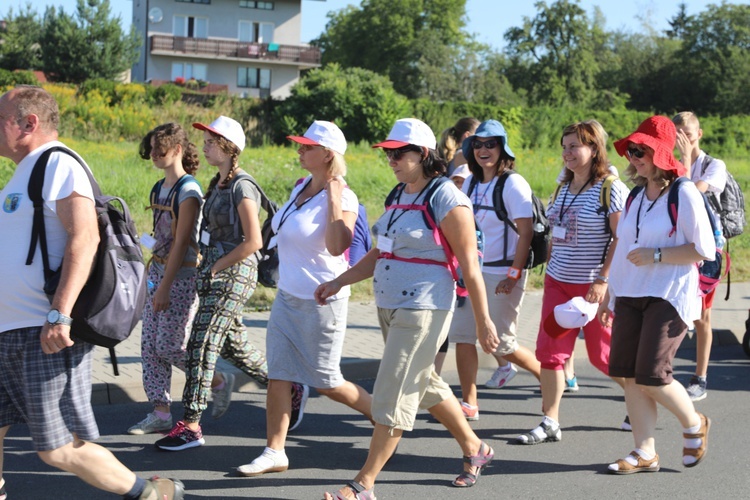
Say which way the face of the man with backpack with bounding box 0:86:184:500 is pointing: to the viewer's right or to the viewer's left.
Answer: to the viewer's left

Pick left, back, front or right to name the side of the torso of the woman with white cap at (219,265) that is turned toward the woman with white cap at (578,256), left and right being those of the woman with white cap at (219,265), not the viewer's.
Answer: back

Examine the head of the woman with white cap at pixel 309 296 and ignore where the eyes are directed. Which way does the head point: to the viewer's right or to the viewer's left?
to the viewer's left

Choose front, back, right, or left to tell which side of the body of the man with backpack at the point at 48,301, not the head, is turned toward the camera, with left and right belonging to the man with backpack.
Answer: left

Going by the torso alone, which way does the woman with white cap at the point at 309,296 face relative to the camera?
to the viewer's left

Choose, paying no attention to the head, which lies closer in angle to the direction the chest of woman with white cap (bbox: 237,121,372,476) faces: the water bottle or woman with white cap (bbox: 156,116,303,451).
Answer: the woman with white cap

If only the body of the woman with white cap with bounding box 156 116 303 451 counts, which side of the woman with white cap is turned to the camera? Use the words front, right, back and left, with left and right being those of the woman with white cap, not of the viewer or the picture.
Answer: left

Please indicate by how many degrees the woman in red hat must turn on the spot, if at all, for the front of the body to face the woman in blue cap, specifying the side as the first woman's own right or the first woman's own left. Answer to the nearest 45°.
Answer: approximately 90° to the first woman's own right

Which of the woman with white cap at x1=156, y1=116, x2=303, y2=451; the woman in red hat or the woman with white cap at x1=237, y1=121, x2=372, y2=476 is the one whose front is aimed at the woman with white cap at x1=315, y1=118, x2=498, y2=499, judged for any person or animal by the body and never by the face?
the woman in red hat

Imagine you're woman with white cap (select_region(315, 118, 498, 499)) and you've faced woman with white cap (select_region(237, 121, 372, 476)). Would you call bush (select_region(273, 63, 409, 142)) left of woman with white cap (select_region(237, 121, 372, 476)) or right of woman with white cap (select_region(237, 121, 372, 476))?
right

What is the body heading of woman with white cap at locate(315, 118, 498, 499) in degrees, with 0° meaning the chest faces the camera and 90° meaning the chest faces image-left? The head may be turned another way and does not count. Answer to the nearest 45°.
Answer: approximately 45°
